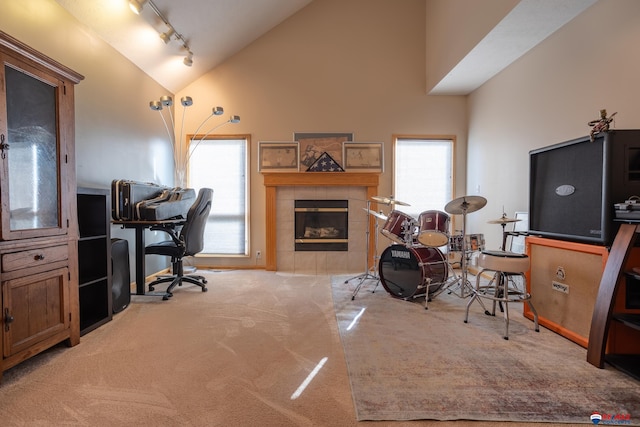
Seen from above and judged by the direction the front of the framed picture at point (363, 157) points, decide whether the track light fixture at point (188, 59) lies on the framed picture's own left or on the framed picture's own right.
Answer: on the framed picture's own right

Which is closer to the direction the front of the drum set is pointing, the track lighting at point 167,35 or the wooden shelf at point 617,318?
the track lighting

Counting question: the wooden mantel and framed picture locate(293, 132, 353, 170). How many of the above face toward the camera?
2
